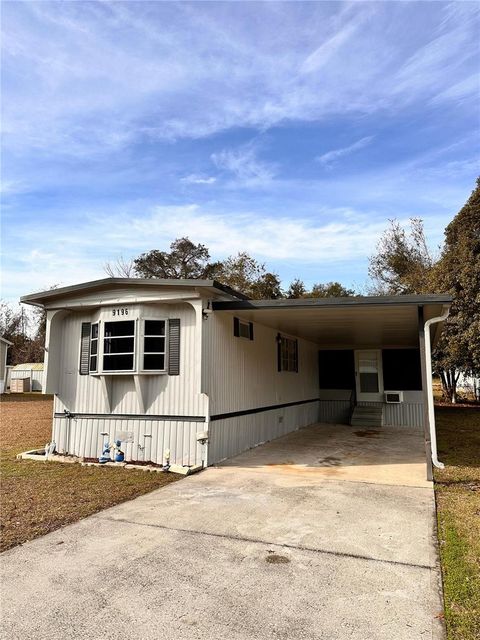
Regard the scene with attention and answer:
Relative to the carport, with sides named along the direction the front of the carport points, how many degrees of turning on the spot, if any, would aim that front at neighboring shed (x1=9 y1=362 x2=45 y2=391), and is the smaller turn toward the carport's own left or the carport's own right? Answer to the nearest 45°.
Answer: approximately 135° to the carport's own right

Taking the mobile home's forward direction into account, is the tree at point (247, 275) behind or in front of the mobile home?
behind

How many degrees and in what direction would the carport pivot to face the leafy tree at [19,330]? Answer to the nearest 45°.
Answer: approximately 135° to its right

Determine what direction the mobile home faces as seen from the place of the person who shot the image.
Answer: facing the viewer

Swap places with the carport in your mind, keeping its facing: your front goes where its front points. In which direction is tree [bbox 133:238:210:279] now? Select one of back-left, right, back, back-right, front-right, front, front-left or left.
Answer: back-right

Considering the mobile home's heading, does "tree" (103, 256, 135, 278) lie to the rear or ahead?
to the rear

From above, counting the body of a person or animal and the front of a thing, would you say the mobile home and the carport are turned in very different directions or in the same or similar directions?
same or similar directions

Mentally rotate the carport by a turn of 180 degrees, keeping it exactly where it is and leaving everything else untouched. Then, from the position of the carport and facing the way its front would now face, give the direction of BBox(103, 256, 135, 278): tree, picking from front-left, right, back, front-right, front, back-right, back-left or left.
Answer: front-left

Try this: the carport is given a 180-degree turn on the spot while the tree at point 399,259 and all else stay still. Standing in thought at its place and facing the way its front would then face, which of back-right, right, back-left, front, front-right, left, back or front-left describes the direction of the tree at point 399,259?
front

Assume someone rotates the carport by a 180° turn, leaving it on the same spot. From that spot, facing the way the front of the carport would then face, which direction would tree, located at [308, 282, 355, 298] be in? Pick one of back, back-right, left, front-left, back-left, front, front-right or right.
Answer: front

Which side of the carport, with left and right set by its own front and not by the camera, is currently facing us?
front
